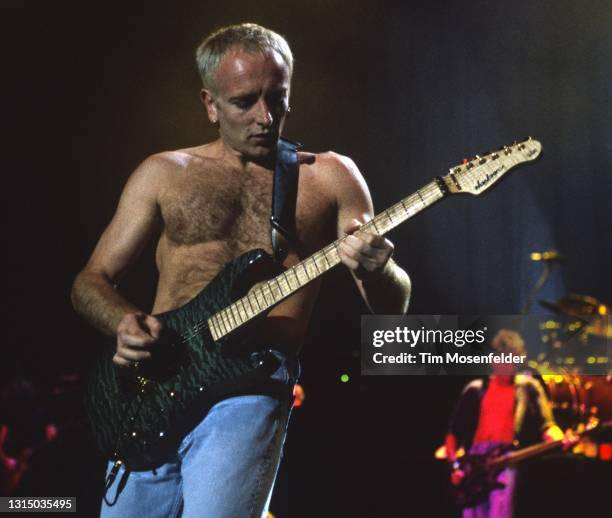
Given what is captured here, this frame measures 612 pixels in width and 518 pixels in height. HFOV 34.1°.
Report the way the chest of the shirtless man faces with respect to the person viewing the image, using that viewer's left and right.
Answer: facing the viewer

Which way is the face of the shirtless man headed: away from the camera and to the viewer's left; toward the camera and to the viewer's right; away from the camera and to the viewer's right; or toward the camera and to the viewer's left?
toward the camera and to the viewer's right

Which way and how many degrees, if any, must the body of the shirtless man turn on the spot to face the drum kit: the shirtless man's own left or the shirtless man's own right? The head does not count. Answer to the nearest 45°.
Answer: approximately 135° to the shirtless man's own left
